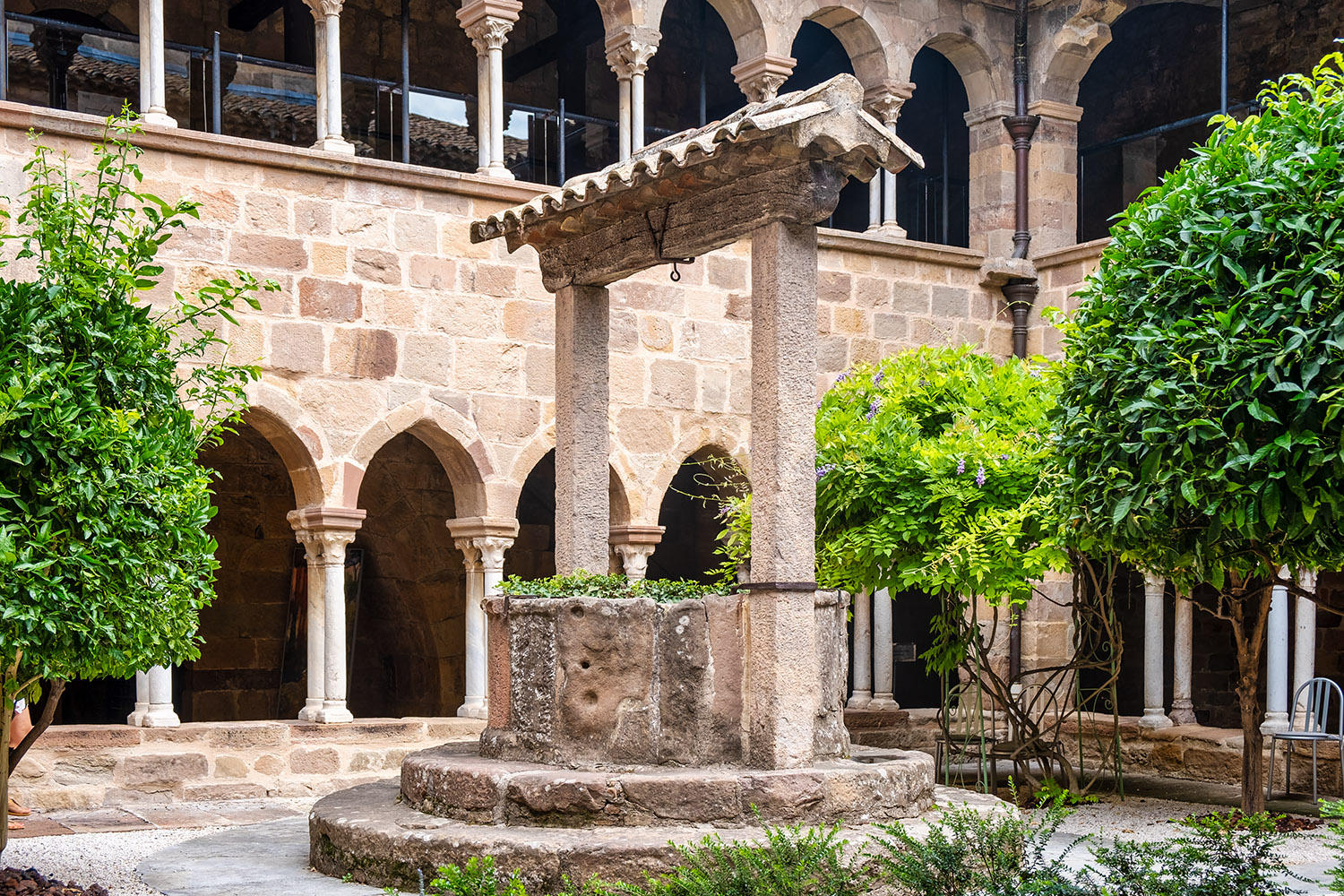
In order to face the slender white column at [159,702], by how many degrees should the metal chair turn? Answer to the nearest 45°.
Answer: approximately 45° to its right

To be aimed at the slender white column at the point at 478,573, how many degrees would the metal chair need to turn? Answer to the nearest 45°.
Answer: approximately 45° to its right

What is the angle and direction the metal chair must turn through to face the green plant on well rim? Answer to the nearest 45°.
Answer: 0° — it already faces it

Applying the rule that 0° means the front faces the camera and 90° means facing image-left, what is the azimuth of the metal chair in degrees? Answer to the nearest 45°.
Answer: approximately 45°

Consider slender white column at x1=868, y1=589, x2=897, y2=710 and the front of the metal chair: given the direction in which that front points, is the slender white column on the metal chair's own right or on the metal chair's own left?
on the metal chair's own right

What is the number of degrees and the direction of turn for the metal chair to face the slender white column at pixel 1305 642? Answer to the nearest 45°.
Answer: approximately 135° to its right

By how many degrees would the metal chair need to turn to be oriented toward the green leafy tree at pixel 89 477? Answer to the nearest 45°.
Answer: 0° — it already faces it
